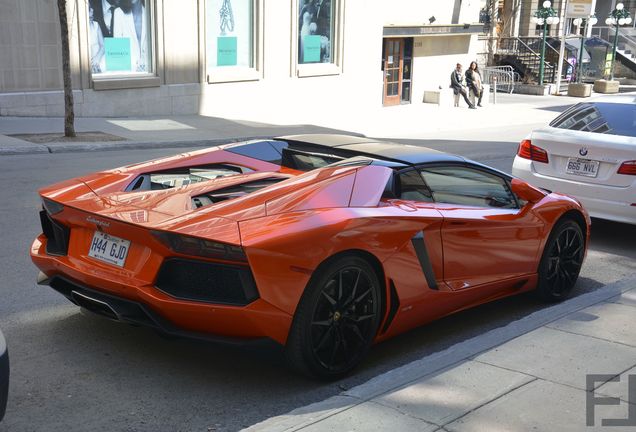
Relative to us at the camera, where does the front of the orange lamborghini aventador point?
facing away from the viewer and to the right of the viewer

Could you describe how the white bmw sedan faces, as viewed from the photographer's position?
facing away from the viewer and to the right of the viewer

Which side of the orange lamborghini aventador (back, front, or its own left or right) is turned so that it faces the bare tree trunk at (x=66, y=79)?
left

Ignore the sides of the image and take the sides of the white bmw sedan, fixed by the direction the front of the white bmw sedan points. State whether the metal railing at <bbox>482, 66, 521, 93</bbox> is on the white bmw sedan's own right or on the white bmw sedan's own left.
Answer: on the white bmw sedan's own left

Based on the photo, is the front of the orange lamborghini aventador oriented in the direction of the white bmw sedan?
yes

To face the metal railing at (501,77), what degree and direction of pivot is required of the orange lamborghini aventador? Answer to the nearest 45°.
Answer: approximately 45° to its left
